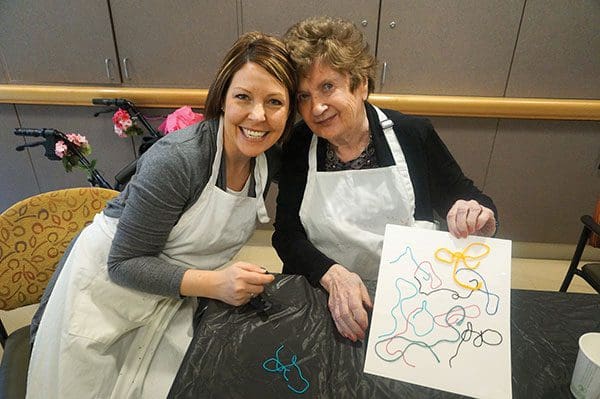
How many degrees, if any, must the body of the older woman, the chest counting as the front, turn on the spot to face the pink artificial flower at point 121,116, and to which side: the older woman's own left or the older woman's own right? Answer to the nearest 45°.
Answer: approximately 135° to the older woman's own right

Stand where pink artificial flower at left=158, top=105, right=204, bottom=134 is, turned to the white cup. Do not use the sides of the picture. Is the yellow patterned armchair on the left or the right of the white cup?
right

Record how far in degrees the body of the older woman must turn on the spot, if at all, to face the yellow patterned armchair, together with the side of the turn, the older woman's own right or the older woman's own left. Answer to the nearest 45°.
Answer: approximately 90° to the older woman's own right

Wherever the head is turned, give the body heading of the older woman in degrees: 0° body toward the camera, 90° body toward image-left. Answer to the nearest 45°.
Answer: approximately 0°

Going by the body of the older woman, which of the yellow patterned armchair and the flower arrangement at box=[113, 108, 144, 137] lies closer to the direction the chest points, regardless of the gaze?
the yellow patterned armchair

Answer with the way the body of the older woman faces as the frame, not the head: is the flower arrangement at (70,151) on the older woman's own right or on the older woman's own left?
on the older woman's own right

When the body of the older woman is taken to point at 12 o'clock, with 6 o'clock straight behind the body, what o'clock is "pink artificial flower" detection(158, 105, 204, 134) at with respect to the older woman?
The pink artificial flower is roughly at 4 o'clock from the older woman.

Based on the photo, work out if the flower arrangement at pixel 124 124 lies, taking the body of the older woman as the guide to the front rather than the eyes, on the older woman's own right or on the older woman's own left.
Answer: on the older woman's own right
